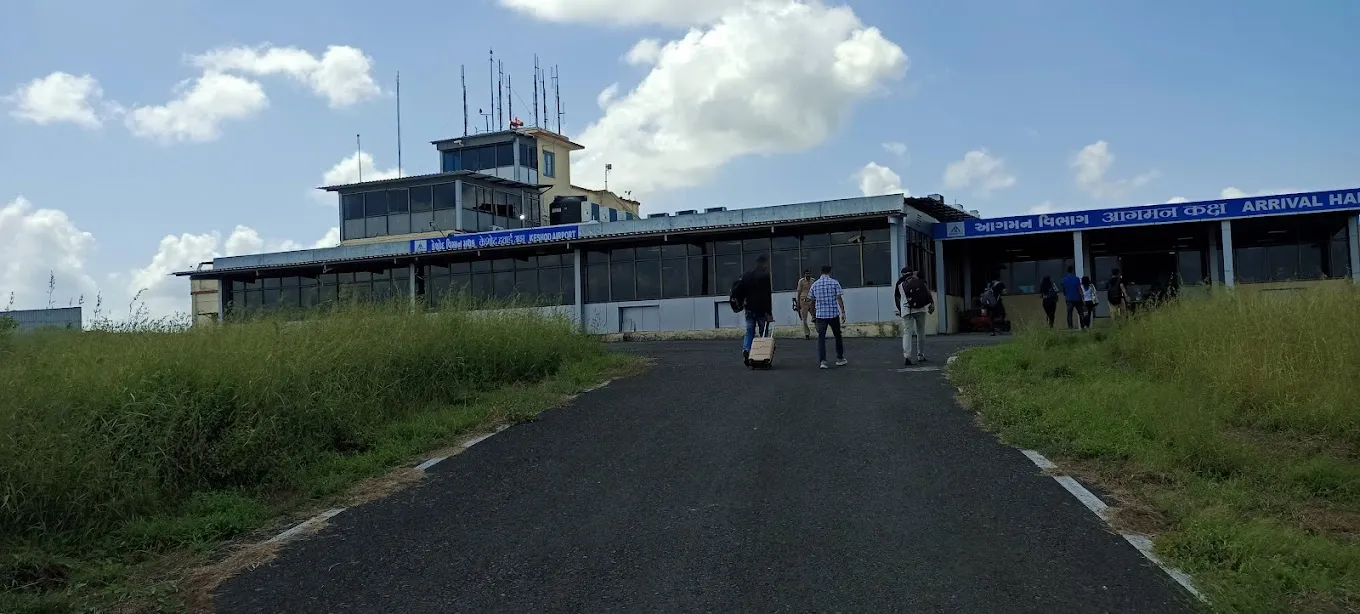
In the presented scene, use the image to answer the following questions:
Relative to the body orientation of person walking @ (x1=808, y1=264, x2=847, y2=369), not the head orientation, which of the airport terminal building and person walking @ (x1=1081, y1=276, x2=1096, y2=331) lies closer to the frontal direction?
the airport terminal building

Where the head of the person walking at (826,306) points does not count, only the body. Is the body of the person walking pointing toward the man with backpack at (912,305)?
no

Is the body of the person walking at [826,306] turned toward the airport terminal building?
yes

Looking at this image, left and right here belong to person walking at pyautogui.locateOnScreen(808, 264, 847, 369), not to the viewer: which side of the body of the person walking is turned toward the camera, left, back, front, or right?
back

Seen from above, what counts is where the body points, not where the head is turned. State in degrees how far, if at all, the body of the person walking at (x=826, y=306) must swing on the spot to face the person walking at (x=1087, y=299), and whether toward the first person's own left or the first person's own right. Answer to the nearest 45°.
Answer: approximately 45° to the first person's own right

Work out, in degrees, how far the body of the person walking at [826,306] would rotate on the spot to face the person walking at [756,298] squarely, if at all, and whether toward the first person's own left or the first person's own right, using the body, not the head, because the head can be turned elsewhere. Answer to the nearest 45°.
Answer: approximately 90° to the first person's own left
